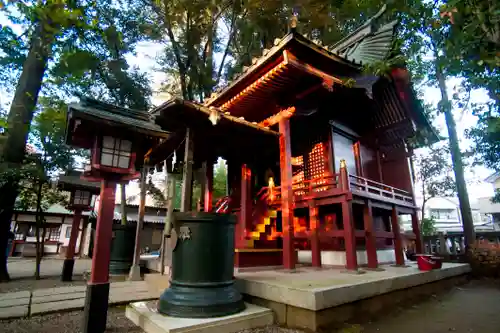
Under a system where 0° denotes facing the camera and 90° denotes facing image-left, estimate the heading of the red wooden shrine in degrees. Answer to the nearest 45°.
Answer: approximately 45°

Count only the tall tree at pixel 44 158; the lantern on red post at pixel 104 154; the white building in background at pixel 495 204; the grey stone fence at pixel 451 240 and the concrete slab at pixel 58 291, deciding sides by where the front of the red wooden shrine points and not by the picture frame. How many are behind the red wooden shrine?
2

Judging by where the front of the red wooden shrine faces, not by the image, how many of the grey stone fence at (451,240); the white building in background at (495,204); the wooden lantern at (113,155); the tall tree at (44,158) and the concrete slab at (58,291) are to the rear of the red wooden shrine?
2

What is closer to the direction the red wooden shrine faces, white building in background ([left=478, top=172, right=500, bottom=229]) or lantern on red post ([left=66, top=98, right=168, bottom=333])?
the lantern on red post

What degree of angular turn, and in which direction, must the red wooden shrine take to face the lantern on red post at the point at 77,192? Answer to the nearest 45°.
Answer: approximately 45° to its right

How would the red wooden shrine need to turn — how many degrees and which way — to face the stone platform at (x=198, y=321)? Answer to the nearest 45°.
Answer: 0° — it already faces it

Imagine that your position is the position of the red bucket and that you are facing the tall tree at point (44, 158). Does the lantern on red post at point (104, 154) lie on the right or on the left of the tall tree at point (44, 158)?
left

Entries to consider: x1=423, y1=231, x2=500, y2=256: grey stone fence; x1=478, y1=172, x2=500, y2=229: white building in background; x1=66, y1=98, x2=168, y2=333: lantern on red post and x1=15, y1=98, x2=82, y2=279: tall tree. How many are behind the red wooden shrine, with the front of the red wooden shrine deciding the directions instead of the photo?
2

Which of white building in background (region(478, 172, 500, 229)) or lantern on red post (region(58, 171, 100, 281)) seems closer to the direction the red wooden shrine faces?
the lantern on red post

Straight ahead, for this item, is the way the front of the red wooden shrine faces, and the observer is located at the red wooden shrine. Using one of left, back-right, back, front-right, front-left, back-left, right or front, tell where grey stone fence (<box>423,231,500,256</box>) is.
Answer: back

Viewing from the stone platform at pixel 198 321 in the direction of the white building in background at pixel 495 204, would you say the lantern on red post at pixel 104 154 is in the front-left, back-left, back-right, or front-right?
back-left

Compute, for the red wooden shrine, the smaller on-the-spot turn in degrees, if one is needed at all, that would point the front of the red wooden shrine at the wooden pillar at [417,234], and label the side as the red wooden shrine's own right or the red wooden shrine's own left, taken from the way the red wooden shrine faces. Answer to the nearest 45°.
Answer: approximately 180°
